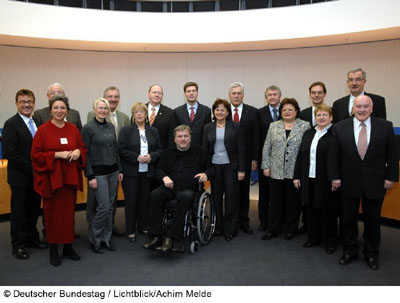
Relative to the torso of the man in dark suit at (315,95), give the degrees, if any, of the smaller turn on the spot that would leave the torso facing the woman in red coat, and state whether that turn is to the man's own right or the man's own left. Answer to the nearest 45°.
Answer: approximately 45° to the man's own right

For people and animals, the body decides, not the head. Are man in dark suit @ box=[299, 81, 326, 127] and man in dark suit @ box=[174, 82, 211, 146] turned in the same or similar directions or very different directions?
same or similar directions

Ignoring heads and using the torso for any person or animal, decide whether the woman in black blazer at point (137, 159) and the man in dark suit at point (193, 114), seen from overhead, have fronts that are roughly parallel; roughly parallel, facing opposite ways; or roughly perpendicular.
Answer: roughly parallel

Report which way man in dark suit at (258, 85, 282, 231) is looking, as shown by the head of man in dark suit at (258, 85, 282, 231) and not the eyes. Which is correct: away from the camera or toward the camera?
toward the camera

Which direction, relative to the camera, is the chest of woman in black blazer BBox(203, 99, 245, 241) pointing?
toward the camera

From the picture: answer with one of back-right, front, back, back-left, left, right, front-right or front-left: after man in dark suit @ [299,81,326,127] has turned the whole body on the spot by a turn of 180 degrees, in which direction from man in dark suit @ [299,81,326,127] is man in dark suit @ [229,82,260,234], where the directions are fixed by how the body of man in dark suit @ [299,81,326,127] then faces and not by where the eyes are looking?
left

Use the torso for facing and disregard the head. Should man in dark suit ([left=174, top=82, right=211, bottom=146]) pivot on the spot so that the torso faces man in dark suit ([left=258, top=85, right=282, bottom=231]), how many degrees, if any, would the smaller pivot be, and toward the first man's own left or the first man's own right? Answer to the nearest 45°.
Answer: approximately 90° to the first man's own left

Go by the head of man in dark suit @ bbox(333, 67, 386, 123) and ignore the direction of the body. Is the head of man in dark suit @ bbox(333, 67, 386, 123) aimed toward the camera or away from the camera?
toward the camera

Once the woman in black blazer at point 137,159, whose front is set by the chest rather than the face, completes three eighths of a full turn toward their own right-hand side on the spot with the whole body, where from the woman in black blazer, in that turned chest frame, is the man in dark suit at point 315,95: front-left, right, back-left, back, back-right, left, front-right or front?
back-right

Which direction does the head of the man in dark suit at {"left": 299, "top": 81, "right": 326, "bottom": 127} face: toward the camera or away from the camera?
toward the camera

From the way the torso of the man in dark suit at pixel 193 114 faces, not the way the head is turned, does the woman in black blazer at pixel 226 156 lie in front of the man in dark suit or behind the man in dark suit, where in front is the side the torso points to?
in front

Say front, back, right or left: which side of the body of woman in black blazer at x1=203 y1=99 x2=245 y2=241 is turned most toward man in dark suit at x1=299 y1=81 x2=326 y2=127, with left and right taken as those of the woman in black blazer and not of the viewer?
left

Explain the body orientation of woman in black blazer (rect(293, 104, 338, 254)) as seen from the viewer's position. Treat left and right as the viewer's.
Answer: facing the viewer and to the left of the viewer

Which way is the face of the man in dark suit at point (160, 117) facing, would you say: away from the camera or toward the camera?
toward the camera

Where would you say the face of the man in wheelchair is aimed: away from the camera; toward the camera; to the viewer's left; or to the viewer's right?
toward the camera
